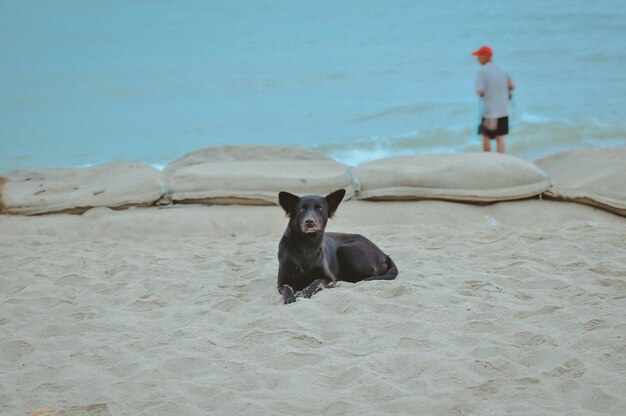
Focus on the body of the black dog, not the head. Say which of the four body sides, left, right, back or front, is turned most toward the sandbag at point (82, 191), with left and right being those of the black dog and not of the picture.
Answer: right

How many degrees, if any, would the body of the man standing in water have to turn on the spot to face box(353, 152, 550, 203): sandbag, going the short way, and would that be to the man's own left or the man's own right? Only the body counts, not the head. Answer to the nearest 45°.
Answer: approximately 135° to the man's own left

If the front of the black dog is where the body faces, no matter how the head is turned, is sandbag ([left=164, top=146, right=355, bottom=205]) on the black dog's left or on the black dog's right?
on the black dog's right

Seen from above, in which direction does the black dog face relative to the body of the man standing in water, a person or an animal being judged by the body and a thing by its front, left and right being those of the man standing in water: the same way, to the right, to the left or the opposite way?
to the left

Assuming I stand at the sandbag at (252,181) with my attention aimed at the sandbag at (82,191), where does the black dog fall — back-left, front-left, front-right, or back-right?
back-left

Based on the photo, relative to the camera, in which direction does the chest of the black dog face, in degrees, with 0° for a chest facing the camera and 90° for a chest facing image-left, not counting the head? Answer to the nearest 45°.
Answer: approximately 45°

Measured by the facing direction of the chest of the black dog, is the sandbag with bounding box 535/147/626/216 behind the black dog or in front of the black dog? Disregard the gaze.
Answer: behind

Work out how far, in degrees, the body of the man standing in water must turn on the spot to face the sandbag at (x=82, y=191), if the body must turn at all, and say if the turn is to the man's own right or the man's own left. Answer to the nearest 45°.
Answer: approximately 90° to the man's own left

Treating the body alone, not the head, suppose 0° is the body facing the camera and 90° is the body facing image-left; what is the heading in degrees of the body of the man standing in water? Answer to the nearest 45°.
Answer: approximately 135°
